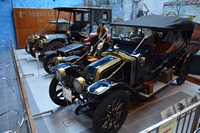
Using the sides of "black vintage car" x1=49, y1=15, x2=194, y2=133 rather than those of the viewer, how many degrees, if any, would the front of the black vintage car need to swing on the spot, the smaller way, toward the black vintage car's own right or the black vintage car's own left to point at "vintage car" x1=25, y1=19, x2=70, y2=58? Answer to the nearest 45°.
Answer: approximately 90° to the black vintage car's own right

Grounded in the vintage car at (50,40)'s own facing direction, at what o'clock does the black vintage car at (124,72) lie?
The black vintage car is roughly at 10 o'clock from the vintage car.

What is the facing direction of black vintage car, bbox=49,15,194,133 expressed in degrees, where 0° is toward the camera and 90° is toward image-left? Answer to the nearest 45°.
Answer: approximately 45°

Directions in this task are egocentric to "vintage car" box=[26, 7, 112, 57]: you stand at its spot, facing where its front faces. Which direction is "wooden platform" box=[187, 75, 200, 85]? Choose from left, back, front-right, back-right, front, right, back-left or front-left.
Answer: left

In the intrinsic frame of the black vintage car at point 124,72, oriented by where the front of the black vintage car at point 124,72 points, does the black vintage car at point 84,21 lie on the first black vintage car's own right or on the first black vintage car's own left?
on the first black vintage car's own right

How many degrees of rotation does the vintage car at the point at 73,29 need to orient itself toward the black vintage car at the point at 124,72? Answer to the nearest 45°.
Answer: approximately 45° to its left

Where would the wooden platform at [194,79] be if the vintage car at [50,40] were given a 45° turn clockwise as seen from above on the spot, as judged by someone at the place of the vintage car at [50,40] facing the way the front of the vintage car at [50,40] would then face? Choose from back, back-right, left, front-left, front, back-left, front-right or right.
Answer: back-left

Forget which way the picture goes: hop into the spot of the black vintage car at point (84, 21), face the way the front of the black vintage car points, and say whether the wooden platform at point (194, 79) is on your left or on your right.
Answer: on your left

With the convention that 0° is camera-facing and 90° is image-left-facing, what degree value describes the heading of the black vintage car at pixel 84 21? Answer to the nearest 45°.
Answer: approximately 45°

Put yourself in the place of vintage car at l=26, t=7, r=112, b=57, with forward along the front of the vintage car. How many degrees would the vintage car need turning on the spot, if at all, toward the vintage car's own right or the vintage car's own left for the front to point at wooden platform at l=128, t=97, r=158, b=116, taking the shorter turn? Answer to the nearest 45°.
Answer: approximately 45° to the vintage car's own left

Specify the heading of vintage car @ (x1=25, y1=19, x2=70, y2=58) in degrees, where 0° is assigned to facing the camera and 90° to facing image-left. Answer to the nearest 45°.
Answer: approximately 45°
